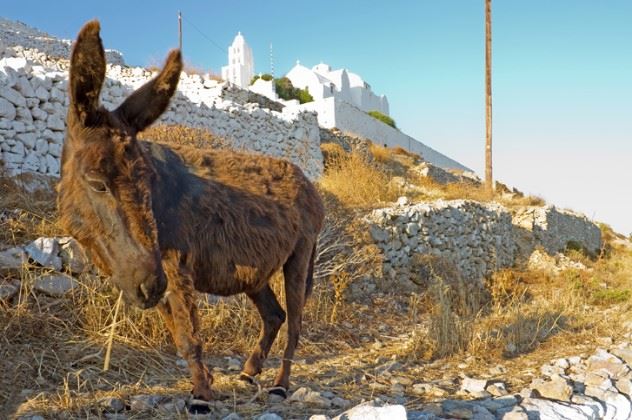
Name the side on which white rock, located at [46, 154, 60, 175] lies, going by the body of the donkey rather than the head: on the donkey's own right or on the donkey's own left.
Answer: on the donkey's own right

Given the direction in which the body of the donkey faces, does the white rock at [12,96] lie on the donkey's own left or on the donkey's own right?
on the donkey's own right

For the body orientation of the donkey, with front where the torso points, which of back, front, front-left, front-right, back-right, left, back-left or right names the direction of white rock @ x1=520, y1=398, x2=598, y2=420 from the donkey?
back-left

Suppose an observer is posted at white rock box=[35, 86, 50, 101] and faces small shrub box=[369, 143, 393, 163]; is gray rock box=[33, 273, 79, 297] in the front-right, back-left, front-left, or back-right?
back-right

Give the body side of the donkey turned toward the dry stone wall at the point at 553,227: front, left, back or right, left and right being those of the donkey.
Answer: back

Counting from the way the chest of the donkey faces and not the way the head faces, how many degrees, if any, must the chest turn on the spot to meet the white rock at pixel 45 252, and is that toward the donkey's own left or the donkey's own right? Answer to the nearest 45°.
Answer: approximately 90° to the donkey's own right

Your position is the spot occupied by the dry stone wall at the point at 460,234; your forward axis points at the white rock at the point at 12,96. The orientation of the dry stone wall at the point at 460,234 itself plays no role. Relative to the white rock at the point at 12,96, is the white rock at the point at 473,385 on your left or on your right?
left

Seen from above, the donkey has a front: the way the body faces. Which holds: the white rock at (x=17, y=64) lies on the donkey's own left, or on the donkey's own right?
on the donkey's own right

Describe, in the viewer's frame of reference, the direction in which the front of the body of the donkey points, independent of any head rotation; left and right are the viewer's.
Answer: facing the viewer and to the left of the viewer
